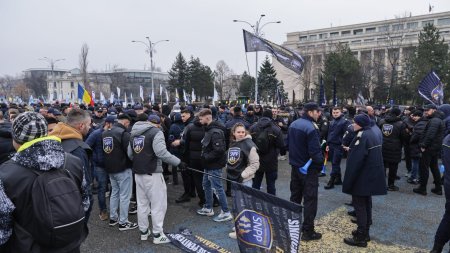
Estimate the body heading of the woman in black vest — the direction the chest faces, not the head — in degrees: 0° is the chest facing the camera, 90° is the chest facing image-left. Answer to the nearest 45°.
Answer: approximately 45°

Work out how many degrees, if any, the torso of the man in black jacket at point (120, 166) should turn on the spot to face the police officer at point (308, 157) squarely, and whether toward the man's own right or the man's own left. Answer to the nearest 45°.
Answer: approximately 90° to the man's own right
